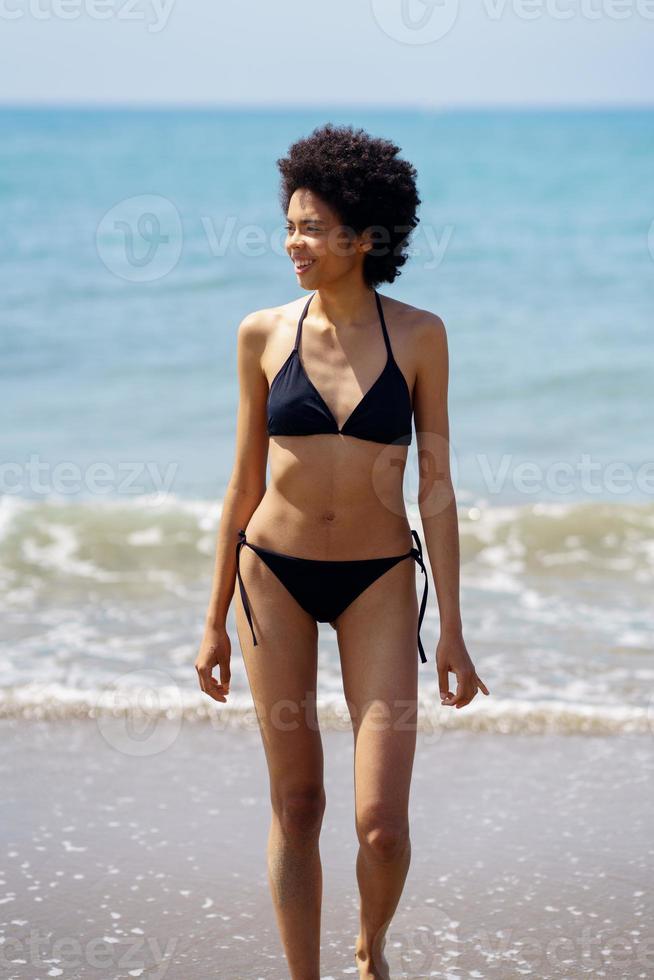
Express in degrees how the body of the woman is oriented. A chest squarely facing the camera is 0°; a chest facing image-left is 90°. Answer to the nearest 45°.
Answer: approximately 0°
